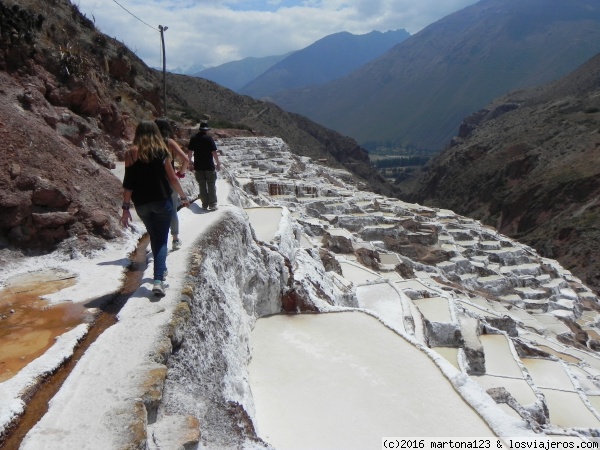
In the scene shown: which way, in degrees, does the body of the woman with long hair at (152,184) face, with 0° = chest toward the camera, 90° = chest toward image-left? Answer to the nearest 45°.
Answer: approximately 180°

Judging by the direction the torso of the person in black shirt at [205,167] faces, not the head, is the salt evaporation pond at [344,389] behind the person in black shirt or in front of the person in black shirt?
behind

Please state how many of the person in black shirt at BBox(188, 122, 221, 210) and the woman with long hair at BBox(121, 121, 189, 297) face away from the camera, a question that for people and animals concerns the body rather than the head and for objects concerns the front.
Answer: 2

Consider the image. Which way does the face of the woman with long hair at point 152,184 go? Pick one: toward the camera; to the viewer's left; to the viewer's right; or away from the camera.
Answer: away from the camera

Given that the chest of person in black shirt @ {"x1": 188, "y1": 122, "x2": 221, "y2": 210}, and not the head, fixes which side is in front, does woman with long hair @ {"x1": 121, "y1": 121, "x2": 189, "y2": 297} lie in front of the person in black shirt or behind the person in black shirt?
behind
